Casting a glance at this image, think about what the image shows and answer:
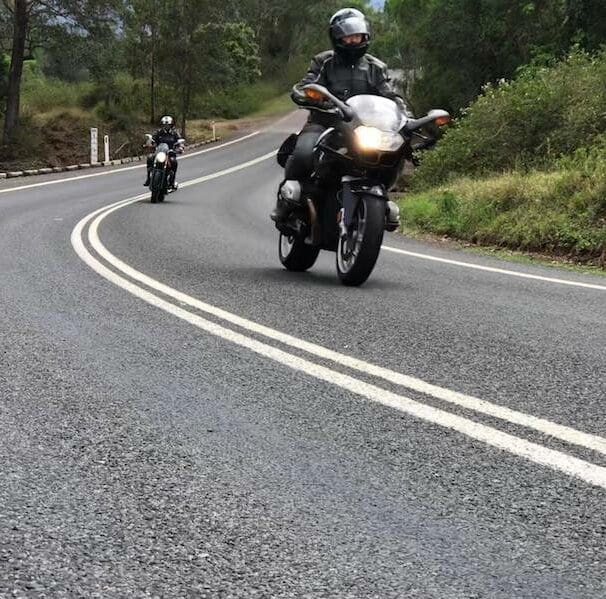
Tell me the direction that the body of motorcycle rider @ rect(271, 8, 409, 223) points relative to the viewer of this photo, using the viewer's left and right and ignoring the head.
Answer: facing the viewer and to the right of the viewer

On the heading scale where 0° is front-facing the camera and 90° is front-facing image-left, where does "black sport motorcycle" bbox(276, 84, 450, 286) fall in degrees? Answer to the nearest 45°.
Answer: approximately 315°

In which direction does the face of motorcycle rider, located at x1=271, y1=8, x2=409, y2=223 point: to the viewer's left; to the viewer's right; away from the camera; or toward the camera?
toward the camera

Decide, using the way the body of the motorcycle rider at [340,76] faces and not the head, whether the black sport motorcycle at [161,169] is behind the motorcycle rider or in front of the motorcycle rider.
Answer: behind

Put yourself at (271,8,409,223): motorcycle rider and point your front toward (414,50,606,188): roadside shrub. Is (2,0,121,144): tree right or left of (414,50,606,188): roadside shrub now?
left

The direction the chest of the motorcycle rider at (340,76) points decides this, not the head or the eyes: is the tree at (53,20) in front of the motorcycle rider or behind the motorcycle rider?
behind

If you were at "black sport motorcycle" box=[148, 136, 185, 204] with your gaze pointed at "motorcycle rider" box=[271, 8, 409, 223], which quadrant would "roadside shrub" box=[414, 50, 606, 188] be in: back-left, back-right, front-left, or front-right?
front-left
